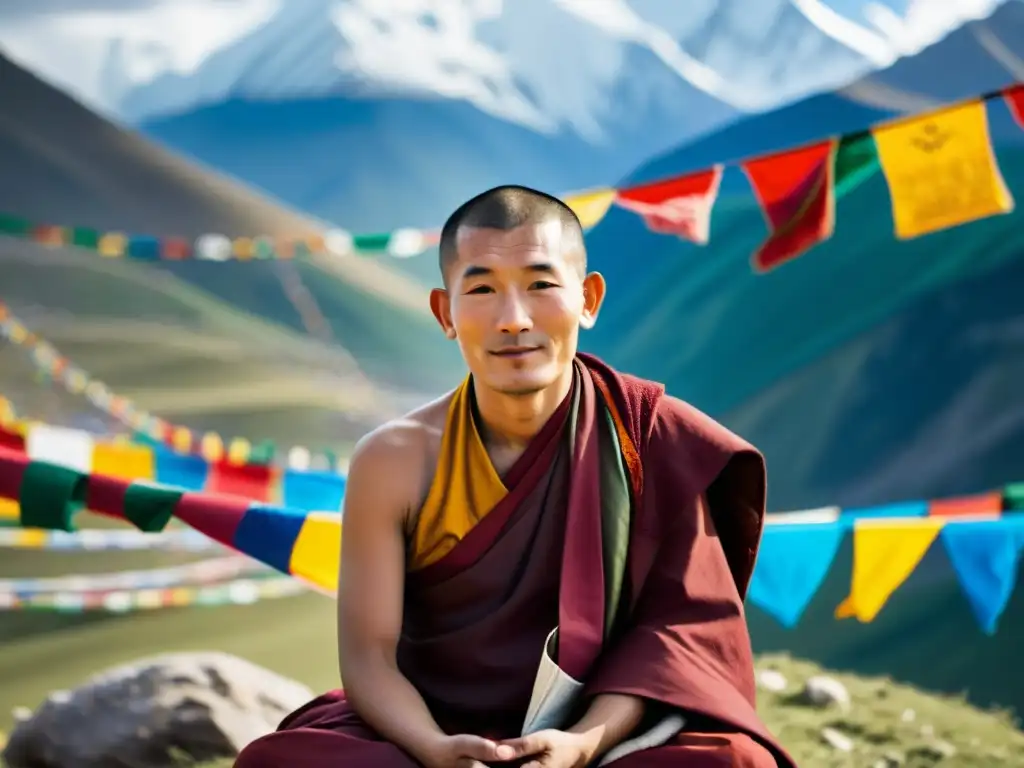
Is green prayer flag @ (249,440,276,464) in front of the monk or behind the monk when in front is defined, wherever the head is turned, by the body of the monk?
behind

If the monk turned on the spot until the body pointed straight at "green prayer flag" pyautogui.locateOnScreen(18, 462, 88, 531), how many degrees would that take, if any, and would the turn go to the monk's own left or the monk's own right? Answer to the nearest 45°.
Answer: approximately 135° to the monk's own right

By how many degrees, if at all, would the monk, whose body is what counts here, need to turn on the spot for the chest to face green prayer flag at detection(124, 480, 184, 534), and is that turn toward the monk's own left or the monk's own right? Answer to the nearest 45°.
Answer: approximately 135° to the monk's own right

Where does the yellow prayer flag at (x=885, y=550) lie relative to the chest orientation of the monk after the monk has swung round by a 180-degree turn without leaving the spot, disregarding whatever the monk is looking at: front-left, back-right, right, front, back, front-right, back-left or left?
front-right

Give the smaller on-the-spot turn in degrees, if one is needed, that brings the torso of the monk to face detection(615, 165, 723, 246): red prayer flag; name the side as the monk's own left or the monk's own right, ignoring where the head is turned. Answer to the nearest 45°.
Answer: approximately 180°

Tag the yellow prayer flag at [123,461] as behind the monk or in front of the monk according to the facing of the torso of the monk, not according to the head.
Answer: behind

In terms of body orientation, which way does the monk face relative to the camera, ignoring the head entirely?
toward the camera

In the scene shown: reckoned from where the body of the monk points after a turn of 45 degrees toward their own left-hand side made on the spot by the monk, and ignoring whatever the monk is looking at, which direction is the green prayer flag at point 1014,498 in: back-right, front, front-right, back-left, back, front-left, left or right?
left

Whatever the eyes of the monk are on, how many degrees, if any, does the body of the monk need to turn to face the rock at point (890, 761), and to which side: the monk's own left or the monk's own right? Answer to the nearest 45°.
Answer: approximately 135° to the monk's own left

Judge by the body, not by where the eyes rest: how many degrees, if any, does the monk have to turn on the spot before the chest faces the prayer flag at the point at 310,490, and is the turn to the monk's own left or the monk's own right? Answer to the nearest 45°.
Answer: approximately 180°

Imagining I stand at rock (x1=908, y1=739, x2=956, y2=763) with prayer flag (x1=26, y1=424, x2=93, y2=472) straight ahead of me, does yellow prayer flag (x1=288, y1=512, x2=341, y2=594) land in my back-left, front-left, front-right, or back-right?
front-left
